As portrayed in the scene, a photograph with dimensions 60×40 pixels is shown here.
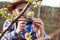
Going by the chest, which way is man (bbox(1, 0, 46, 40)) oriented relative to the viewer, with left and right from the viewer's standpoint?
facing the viewer and to the right of the viewer
